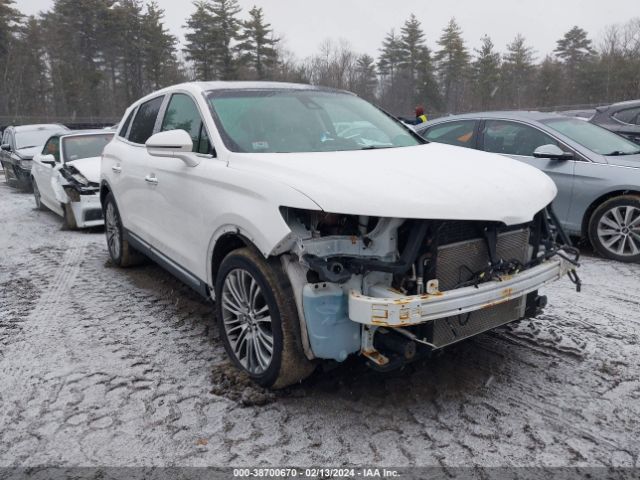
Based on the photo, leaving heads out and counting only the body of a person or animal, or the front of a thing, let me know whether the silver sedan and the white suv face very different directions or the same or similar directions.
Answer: same or similar directions

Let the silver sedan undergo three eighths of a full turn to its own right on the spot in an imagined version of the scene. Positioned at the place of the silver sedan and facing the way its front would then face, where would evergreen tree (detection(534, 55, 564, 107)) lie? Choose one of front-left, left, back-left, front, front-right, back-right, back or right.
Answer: right

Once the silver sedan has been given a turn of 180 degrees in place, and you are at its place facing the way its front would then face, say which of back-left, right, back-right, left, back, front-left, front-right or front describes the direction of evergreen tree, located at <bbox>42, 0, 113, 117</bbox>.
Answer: front

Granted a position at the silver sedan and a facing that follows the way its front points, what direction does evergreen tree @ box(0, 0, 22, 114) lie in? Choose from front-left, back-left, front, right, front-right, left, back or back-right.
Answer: back

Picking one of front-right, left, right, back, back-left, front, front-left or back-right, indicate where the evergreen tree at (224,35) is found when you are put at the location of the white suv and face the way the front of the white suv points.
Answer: back-left

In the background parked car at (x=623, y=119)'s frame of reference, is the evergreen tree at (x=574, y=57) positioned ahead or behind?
behind

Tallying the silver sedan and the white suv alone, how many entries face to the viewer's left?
0

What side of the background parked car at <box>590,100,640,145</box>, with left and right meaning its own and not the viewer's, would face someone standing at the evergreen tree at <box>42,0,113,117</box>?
back

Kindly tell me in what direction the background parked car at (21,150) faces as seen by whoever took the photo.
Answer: facing the viewer and to the right of the viewer

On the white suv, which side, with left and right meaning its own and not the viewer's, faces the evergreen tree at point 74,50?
back

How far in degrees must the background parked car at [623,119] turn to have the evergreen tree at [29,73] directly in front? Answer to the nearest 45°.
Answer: approximately 180°

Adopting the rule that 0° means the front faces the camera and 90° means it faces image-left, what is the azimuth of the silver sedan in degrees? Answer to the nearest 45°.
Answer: approximately 315°
